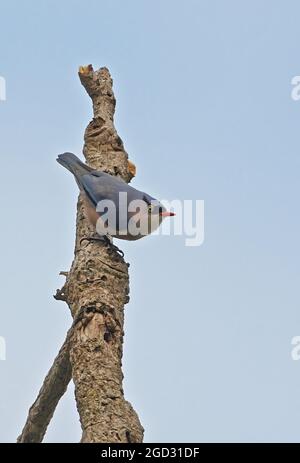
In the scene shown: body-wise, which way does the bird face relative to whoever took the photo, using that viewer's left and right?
facing to the right of the viewer
